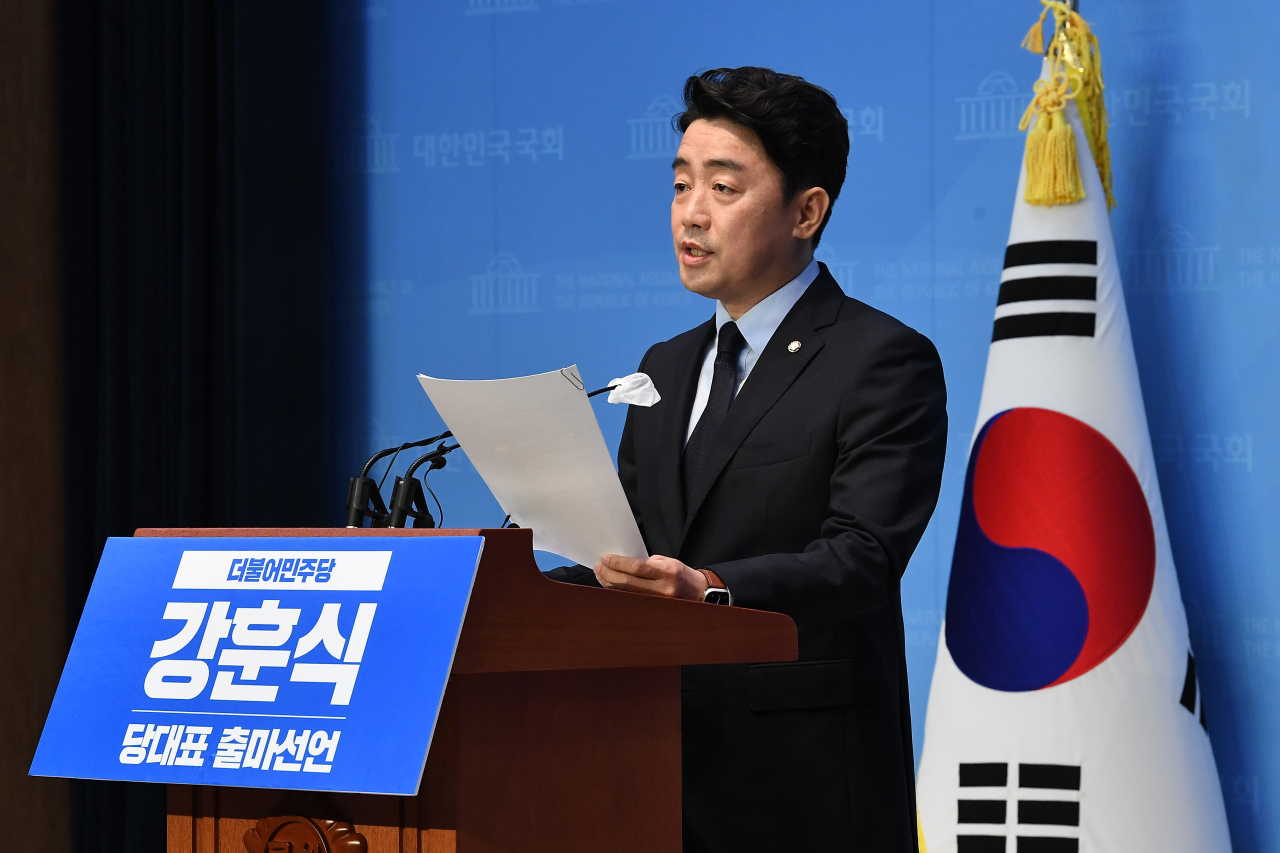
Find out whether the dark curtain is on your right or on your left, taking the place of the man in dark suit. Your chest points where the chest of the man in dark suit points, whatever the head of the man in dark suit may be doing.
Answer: on your right

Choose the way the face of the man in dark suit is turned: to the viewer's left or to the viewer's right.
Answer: to the viewer's left

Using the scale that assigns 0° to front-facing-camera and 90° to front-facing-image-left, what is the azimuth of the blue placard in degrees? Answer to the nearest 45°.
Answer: approximately 45°

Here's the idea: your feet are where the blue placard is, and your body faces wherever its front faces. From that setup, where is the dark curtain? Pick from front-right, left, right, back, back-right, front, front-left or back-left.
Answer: back-right
